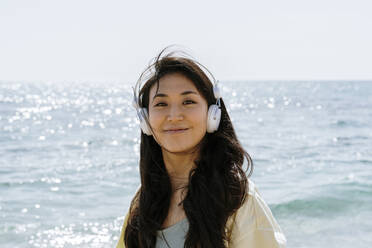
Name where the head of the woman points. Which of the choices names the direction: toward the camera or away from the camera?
toward the camera

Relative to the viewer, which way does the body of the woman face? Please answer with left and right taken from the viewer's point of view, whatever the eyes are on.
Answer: facing the viewer and to the left of the viewer
